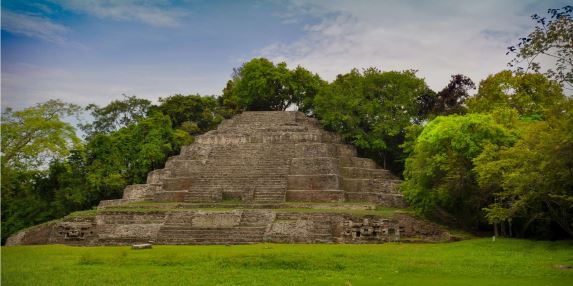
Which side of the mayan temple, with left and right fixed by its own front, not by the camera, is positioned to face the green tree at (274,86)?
back

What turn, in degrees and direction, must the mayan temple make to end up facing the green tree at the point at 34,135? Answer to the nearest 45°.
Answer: approximately 45° to its right

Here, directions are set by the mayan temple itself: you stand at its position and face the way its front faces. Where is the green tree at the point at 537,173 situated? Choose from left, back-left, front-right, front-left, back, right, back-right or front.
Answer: front-left

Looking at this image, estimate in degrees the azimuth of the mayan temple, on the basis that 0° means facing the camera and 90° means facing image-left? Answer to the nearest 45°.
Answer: approximately 0°

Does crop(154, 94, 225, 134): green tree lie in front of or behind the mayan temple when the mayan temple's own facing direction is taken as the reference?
behind

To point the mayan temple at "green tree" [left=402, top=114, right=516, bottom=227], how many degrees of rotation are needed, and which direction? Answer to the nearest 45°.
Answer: approximately 45° to its left

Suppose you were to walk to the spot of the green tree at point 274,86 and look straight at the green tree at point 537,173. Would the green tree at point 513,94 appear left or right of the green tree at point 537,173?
left

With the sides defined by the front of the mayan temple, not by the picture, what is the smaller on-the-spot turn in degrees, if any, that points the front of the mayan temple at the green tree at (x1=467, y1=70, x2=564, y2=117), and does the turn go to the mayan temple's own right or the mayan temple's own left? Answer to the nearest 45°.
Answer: approximately 90° to the mayan temple's own left
